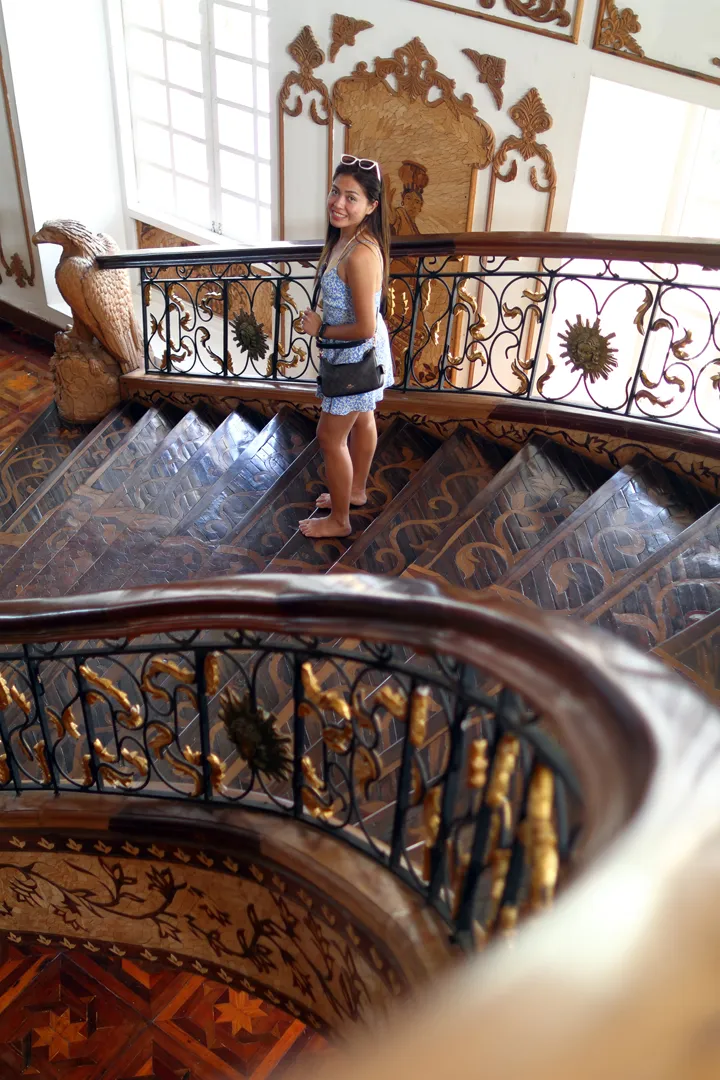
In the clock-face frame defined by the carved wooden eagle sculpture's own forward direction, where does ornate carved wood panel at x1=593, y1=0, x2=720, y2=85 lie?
The ornate carved wood panel is roughly at 6 o'clock from the carved wooden eagle sculpture.

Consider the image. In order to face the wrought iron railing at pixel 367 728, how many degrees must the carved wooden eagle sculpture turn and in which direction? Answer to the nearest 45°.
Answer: approximately 90° to its left

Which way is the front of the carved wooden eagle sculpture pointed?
to the viewer's left

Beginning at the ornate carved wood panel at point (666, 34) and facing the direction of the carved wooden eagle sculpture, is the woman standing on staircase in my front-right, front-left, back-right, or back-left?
front-left

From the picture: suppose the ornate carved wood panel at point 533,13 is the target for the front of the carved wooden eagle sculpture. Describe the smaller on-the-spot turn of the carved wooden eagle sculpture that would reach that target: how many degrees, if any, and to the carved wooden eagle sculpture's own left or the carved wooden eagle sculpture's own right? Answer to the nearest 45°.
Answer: approximately 180°

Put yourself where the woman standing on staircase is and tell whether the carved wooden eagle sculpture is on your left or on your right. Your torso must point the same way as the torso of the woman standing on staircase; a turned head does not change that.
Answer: on your right

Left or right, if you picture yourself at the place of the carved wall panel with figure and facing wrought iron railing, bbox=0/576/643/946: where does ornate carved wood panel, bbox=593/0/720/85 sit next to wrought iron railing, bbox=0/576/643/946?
left
